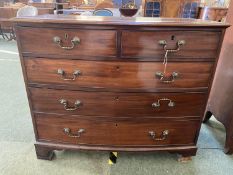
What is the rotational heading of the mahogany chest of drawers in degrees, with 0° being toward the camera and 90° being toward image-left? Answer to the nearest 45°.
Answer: approximately 0°

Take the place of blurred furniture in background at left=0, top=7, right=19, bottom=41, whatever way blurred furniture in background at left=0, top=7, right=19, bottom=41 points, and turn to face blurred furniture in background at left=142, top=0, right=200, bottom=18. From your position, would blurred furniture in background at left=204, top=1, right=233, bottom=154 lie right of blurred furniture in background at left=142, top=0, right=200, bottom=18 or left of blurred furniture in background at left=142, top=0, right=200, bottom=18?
right

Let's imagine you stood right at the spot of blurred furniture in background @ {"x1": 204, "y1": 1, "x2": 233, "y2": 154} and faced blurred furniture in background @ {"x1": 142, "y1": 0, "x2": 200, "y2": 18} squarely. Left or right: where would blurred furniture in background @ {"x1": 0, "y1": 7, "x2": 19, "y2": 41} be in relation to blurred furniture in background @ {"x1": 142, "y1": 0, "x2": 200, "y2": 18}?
left

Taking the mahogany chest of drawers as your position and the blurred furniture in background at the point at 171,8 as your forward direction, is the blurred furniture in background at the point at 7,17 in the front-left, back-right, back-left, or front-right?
front-left

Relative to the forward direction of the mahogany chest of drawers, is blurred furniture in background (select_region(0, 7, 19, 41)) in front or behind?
behind

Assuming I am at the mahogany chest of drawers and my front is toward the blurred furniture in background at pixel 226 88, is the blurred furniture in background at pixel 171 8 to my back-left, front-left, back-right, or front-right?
front-left

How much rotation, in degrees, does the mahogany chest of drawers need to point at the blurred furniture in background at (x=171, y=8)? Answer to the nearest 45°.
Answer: approximately 180°

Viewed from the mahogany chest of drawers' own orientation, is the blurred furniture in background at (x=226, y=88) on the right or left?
on its left
